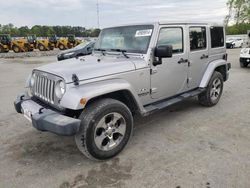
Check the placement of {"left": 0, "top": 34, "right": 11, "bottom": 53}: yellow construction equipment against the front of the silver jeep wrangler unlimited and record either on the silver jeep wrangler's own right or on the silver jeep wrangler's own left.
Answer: on the silver jeep wrangler's own right

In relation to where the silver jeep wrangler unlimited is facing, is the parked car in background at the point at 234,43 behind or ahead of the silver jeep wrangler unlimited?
behind

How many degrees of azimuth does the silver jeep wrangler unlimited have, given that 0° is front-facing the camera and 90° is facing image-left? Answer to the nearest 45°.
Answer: approximately 45°

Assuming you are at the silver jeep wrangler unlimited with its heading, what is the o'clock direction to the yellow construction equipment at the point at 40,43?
The yellow construction equipment is roughly at 4 o'clock from the silver jeep wrangler unlimited.

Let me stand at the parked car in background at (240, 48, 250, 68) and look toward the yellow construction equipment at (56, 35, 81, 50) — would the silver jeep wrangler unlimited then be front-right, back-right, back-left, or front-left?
back-left

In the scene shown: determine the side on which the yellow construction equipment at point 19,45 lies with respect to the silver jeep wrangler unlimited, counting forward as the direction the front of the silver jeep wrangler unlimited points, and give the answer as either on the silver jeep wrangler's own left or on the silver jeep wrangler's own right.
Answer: on the silver jeep wrangler's own right

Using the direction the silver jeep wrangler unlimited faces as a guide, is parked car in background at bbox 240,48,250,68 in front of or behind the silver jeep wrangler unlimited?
behind

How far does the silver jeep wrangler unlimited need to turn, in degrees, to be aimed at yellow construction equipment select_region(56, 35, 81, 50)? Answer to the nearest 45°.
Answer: approximately 135° to its right
